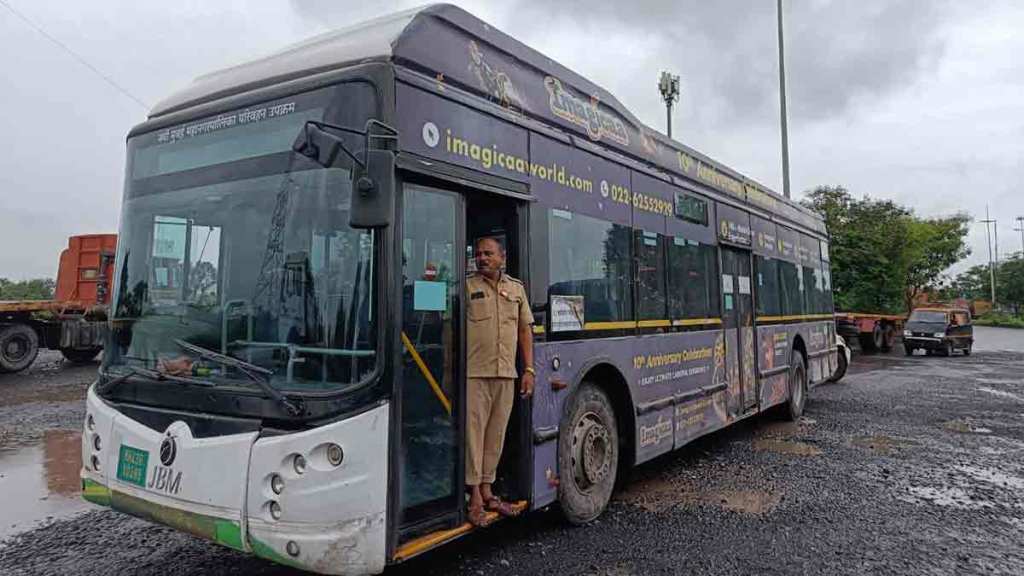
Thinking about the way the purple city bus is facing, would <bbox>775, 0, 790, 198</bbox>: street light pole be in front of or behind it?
behind

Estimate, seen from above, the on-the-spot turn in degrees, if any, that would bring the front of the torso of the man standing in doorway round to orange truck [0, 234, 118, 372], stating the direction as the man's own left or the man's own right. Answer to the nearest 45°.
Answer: approximately 135° to the man's own right

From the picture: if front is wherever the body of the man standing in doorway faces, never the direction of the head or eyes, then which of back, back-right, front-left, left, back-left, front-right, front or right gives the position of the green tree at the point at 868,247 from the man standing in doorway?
back-left

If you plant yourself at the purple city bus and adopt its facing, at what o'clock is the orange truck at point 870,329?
The orange truck is roughly at 6 o'clock from the purple city bus.

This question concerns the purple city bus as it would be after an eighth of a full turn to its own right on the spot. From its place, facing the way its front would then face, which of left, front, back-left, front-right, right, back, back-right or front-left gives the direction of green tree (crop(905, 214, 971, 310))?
back-right

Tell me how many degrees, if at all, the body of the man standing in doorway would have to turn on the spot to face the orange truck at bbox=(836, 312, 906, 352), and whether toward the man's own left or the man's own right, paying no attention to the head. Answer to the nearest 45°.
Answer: approximately 135° to the man's own left

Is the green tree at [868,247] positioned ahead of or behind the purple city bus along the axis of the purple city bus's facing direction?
behind

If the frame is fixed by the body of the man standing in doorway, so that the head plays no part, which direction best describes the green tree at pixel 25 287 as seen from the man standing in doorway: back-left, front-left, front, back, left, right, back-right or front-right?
back-right

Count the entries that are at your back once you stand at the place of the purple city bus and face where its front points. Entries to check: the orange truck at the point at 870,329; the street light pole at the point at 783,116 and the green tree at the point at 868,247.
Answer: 3

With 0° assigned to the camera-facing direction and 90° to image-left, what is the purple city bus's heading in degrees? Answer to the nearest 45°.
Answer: approximately 45°
